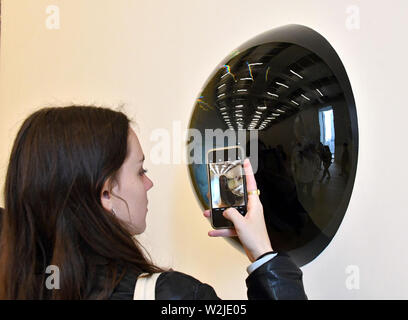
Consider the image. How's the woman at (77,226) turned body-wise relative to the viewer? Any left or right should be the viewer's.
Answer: facing away from the viewer and to the right of the viewer

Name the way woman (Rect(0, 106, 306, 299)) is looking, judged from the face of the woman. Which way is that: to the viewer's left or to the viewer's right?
to the viewer's right

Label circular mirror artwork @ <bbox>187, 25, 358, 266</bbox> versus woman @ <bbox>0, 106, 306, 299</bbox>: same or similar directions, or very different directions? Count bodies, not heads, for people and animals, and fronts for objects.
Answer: very different directions
